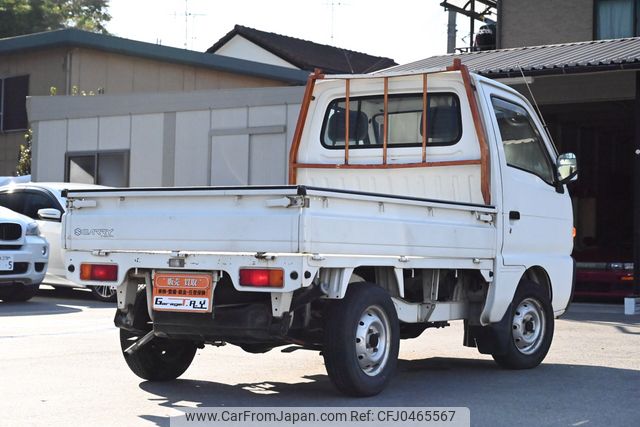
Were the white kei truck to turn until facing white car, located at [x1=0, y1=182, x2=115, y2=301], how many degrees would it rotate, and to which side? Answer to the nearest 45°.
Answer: approximately 90° to its left

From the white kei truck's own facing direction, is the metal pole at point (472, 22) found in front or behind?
in front

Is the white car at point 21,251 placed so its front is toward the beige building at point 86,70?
no

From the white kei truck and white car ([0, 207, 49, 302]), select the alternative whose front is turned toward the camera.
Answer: the white car

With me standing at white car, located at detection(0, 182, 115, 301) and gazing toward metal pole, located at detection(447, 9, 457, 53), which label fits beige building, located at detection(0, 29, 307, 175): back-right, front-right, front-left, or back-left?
front-left

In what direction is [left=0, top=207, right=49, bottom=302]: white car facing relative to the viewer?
toward the camera

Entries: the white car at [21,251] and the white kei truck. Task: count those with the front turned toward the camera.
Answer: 1

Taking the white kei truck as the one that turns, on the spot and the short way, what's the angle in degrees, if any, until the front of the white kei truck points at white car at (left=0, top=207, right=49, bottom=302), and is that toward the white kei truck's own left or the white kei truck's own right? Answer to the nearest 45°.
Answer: approximately 90° to the white kei truck's own left

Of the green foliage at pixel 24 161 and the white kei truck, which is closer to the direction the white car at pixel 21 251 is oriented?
the white kei truck

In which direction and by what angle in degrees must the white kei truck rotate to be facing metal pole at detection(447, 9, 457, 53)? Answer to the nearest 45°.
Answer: approximately 45° to its left

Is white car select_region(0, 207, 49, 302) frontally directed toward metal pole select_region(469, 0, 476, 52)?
no

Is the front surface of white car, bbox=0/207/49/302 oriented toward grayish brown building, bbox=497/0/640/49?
no

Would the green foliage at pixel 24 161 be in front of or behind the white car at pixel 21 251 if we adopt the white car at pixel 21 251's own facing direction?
behind

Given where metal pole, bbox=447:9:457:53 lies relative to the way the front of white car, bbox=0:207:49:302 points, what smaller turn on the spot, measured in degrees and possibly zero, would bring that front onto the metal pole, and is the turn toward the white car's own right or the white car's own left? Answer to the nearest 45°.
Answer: approximately 135° to the white car's own left

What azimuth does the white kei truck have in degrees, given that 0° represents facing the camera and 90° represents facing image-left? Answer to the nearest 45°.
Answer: approximately 225°
